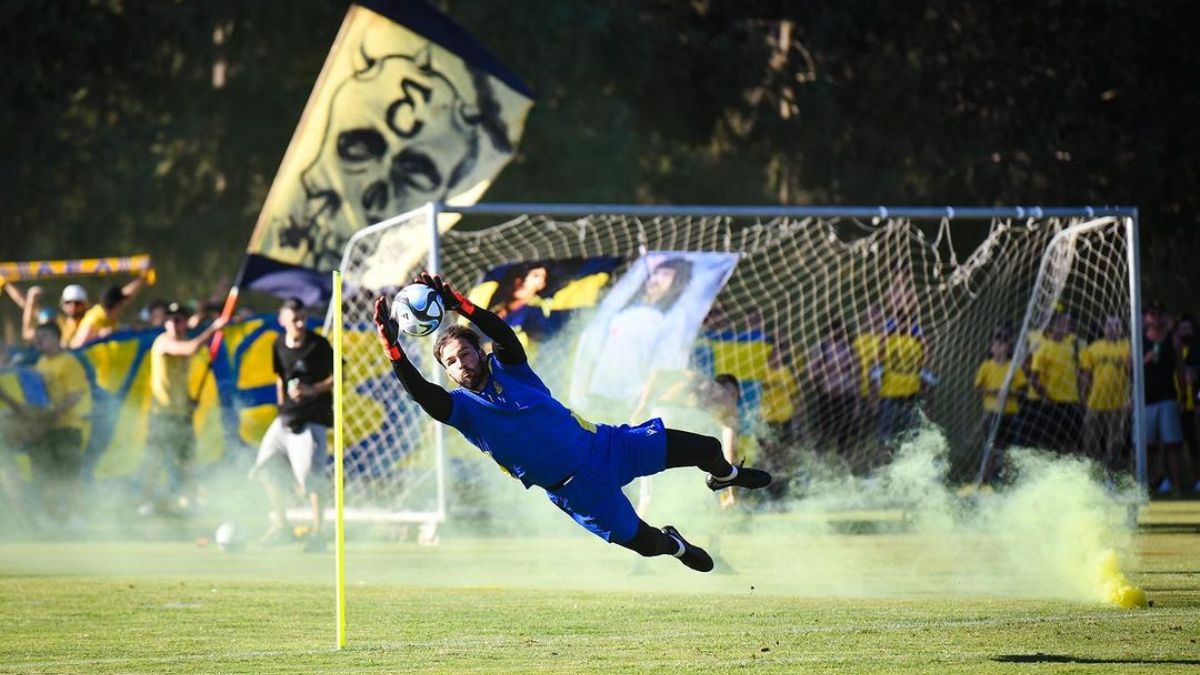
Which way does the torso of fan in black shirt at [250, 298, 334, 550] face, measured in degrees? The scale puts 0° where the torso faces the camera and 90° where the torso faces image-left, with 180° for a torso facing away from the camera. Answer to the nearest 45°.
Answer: approximately 0°

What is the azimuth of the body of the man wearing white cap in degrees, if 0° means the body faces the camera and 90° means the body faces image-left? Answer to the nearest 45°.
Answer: approximately 0°

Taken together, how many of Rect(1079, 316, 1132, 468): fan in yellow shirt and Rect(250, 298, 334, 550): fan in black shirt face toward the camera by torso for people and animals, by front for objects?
2

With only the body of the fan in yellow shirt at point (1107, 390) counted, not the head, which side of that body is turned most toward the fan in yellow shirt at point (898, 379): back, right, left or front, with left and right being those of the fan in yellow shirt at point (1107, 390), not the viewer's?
right

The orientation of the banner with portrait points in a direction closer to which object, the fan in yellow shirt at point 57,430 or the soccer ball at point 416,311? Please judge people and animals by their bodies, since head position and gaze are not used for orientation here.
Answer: the soccer ball

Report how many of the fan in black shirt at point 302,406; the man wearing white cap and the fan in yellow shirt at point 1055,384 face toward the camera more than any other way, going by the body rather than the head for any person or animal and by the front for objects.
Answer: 3

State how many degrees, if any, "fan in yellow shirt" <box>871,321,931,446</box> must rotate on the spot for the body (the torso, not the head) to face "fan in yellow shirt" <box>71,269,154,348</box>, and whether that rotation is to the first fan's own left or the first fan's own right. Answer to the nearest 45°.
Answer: approximately 90° to the first fan's own right

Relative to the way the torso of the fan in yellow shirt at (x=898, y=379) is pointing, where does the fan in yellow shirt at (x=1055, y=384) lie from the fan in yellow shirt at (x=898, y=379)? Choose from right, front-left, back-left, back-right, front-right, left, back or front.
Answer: left

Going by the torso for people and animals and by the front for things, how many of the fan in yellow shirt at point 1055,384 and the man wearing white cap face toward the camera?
2

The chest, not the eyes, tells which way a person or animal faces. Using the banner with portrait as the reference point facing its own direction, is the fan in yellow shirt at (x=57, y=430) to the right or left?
on its right
